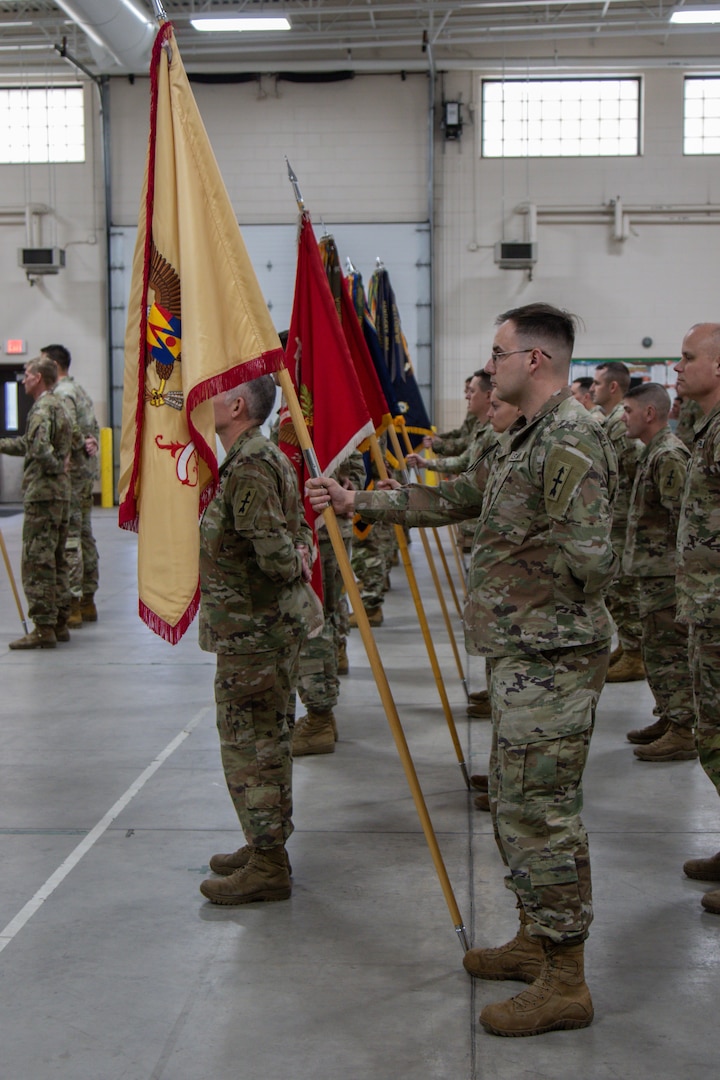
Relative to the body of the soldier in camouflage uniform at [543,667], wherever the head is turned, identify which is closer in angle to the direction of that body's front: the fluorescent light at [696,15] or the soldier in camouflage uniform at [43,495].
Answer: the soldier in camouflage uniform

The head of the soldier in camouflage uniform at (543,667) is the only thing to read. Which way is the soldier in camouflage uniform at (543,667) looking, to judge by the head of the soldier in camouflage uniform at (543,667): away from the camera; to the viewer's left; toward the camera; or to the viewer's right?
to the viewer's left

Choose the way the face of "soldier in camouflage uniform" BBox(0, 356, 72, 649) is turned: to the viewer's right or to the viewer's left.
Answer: to the viewer's left

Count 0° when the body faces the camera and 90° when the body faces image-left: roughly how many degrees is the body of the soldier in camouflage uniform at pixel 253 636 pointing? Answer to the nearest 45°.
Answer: approximately 90°

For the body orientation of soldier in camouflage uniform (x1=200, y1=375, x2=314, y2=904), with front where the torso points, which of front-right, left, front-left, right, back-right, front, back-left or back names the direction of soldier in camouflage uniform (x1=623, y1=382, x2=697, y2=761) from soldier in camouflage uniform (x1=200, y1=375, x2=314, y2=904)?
back-right

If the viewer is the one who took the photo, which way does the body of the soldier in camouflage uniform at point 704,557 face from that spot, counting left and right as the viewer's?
facing to the left of the viewer

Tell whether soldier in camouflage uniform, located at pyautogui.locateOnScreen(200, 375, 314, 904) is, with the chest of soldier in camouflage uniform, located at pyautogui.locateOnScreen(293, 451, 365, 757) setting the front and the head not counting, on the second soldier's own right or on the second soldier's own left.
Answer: on the second soldier's own left

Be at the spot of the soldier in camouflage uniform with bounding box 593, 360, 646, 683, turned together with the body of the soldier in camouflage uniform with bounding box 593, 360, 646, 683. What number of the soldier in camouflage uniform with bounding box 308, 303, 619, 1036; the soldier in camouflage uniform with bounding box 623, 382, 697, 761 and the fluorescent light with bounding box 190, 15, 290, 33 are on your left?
2

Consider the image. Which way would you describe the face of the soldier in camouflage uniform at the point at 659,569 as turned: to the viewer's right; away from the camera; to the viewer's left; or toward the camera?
to the viewer's left

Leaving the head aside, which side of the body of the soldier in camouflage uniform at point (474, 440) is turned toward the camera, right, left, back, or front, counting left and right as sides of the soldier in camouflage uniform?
left
